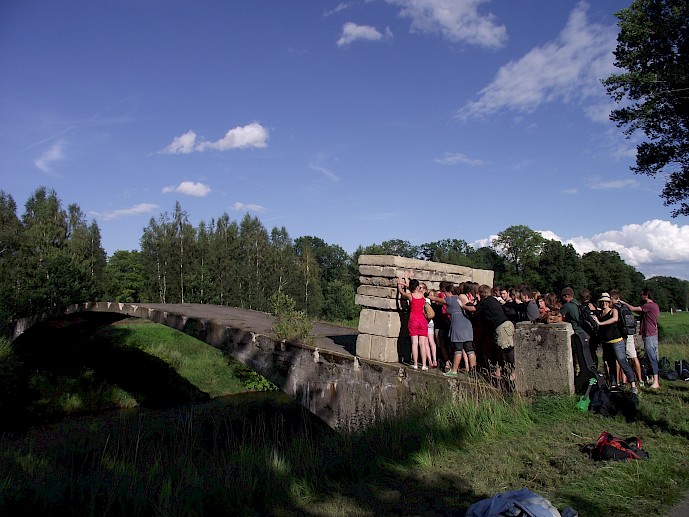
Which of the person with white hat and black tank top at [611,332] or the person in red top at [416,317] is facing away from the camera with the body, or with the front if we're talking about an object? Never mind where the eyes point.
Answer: the person in red top

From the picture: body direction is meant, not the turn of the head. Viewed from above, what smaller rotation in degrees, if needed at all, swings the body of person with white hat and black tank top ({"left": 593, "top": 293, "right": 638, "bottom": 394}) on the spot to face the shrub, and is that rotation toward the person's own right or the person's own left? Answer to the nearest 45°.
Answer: approximately 45° to the person's own right

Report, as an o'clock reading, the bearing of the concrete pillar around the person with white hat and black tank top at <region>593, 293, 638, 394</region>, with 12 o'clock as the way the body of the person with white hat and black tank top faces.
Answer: The concrete pillar is roughly at 11 o'clock from the person with white hat and black tank top.

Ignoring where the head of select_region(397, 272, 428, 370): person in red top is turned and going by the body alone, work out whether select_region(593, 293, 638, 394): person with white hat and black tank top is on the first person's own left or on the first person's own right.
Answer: on the first person's own right

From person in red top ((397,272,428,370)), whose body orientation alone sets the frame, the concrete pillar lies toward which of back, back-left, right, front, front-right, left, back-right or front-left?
back-right

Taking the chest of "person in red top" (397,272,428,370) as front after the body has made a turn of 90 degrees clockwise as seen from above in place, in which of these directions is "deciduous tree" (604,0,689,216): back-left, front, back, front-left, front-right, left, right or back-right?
front-left

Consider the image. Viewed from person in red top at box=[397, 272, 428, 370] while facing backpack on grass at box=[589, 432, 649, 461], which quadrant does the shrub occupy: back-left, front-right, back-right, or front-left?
back-right

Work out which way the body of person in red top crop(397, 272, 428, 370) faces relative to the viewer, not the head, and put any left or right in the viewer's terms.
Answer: facing away from the viewer

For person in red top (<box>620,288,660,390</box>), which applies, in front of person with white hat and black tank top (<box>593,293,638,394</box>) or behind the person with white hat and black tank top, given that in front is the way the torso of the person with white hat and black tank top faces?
behind

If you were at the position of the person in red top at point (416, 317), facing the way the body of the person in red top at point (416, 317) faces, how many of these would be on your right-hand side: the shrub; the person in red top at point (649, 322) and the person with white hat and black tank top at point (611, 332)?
2

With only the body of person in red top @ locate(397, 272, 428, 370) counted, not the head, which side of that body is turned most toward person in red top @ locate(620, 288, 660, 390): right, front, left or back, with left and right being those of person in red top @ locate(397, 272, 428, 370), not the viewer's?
right

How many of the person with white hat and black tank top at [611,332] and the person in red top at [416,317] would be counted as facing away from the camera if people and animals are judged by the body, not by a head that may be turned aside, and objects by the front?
1

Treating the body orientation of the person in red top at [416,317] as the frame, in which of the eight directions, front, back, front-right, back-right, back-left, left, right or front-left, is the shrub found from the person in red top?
front-left

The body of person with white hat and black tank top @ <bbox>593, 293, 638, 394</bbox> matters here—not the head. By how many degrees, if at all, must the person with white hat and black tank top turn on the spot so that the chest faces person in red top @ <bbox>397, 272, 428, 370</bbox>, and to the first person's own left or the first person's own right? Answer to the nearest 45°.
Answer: approximately 45° to the first person's own right

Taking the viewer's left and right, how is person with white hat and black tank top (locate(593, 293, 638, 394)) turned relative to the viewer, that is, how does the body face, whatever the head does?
facing the viewer and to the left of the viewer

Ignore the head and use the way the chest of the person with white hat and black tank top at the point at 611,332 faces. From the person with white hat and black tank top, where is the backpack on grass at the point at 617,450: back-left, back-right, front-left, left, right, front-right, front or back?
front-left
